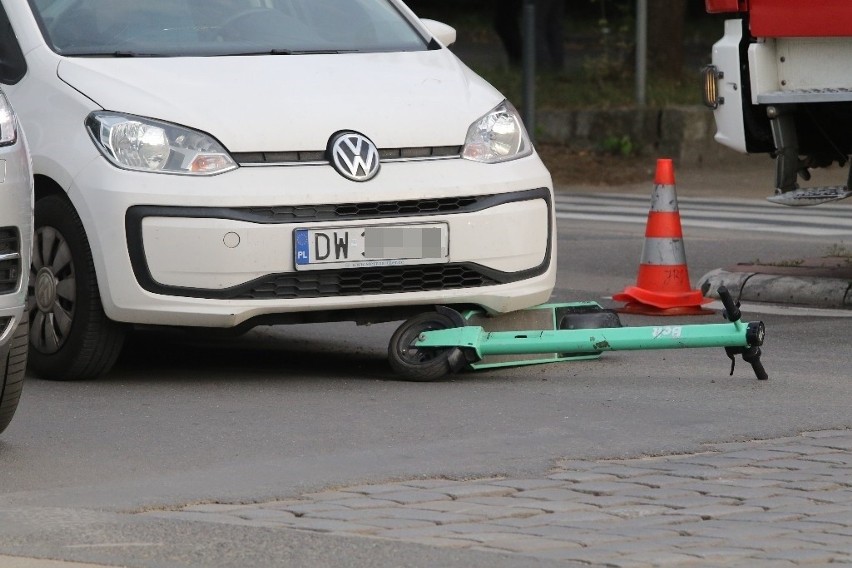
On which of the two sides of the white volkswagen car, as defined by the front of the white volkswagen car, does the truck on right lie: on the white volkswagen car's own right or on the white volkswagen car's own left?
on the white volkswagen car's own left

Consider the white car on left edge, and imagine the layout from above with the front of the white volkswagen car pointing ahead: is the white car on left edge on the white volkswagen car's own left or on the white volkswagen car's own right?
on the white volkswagen car's own right

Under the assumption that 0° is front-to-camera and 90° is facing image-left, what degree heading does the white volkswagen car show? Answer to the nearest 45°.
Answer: approximately 315°

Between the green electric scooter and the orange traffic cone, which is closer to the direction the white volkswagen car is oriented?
the green electric scooter

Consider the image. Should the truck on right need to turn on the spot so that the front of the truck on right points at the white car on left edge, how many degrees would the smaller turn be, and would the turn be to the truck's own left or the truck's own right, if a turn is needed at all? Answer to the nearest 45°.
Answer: approximately 45° to the truck's own left

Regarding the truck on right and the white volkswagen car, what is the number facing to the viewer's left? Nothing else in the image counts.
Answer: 1

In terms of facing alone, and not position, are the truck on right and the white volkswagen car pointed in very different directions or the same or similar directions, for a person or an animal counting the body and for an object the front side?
very different directions

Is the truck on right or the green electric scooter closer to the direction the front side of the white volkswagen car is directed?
the green electric scooter
